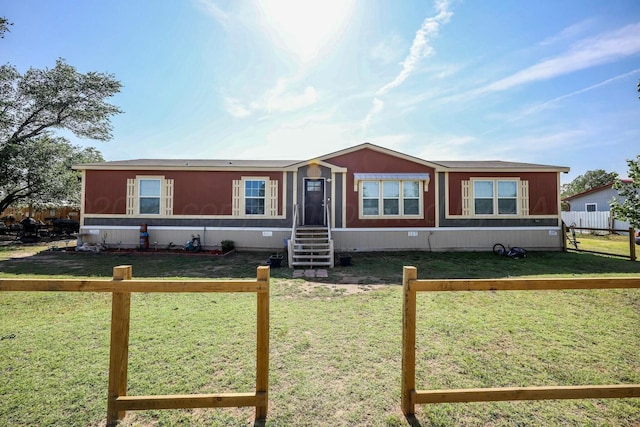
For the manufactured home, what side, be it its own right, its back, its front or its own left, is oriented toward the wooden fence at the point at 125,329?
front

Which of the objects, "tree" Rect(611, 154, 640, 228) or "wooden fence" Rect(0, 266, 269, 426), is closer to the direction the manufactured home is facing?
the wooden fence

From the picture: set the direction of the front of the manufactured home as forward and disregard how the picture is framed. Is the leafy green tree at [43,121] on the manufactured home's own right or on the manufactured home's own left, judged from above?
on the manufactured home's own right

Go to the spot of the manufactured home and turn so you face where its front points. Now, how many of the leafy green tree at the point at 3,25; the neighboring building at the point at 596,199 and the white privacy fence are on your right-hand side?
1

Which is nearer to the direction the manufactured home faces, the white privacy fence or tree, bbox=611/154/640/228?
the tree

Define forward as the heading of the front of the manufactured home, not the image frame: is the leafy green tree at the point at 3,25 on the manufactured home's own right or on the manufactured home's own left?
on the manufactured home's own right

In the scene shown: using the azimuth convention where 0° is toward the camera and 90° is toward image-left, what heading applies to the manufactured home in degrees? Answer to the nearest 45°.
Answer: approximately 0°

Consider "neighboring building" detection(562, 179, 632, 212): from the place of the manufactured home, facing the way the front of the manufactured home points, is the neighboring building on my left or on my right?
on my left
